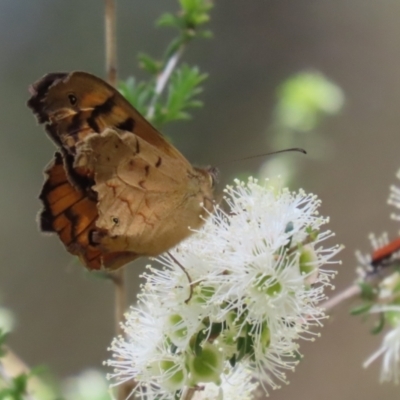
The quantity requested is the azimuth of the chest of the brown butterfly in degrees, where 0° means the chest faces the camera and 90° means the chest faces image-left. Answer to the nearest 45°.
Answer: approximately 270°
